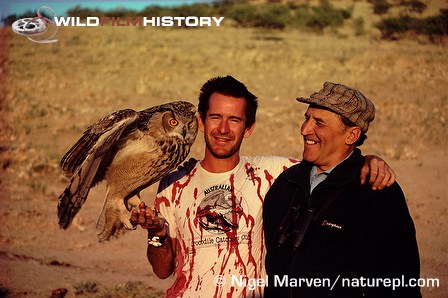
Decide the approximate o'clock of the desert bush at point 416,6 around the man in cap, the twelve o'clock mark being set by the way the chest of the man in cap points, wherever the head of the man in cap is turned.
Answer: The desert bush is roughly at 5 o'clock from the man in cap.

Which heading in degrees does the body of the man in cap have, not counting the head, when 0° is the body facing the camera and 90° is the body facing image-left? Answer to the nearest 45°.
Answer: approximately 45°

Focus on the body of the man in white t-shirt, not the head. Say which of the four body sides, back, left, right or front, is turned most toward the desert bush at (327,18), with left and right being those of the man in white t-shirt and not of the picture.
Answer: back

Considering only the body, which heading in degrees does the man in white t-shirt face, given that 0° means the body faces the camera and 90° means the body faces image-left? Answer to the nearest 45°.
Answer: approximately 0°

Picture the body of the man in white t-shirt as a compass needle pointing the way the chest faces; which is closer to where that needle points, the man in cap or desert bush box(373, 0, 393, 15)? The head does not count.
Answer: the man in cap

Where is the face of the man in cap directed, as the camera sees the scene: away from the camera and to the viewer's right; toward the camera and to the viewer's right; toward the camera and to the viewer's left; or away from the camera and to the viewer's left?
toward the camera and to the viewer's left

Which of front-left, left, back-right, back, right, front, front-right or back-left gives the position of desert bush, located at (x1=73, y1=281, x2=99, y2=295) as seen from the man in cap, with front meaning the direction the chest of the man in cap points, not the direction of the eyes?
right

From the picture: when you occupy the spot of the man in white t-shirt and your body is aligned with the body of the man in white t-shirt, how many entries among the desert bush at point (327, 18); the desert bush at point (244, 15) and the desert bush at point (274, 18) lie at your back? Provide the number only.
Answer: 3

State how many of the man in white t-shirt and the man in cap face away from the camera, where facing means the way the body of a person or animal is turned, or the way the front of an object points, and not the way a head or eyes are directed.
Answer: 0
